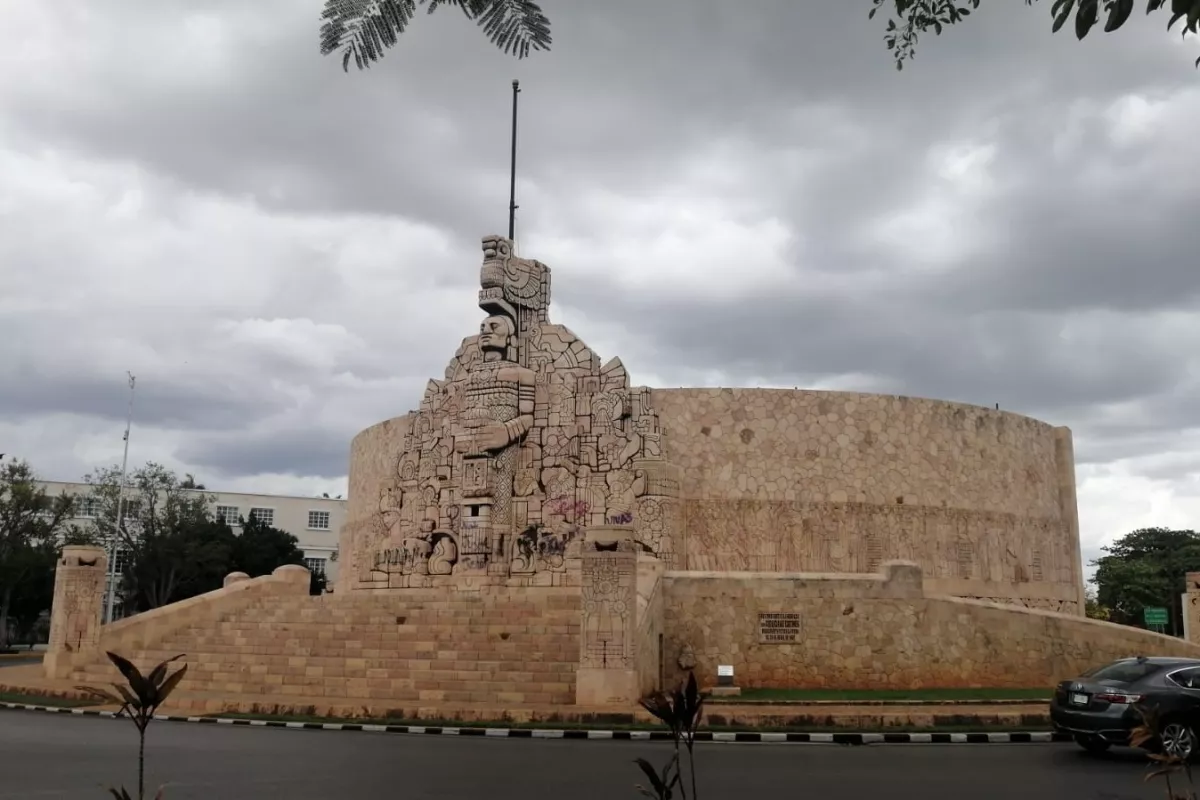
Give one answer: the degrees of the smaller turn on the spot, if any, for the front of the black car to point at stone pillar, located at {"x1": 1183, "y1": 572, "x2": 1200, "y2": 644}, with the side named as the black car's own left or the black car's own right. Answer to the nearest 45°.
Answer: approximately 45° to the black car's own left

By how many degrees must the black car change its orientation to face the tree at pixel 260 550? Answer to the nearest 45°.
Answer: approximately 90° to its left

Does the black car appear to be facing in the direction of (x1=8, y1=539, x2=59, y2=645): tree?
no

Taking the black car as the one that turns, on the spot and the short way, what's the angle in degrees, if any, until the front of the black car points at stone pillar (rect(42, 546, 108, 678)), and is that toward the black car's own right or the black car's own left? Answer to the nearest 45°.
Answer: approximately 135° to the black car's own left

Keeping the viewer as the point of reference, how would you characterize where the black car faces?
facing away from the viewer and to the right of the viewer

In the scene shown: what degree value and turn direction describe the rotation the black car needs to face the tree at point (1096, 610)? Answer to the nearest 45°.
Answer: approximately 45° to its left

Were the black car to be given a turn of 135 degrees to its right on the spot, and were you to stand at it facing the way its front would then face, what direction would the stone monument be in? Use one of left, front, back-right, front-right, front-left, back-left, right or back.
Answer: back-right

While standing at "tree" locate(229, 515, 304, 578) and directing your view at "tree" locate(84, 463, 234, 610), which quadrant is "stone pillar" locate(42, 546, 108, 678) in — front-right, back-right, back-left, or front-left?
front-left

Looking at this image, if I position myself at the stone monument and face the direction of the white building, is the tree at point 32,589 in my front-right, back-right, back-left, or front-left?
front-left

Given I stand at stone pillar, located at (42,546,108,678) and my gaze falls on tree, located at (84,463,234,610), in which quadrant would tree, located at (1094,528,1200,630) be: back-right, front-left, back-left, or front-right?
front-right

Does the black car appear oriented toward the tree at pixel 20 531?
no

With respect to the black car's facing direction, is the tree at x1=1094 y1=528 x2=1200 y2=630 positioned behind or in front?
in front

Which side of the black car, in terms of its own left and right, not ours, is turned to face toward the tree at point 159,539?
left

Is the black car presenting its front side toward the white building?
no
